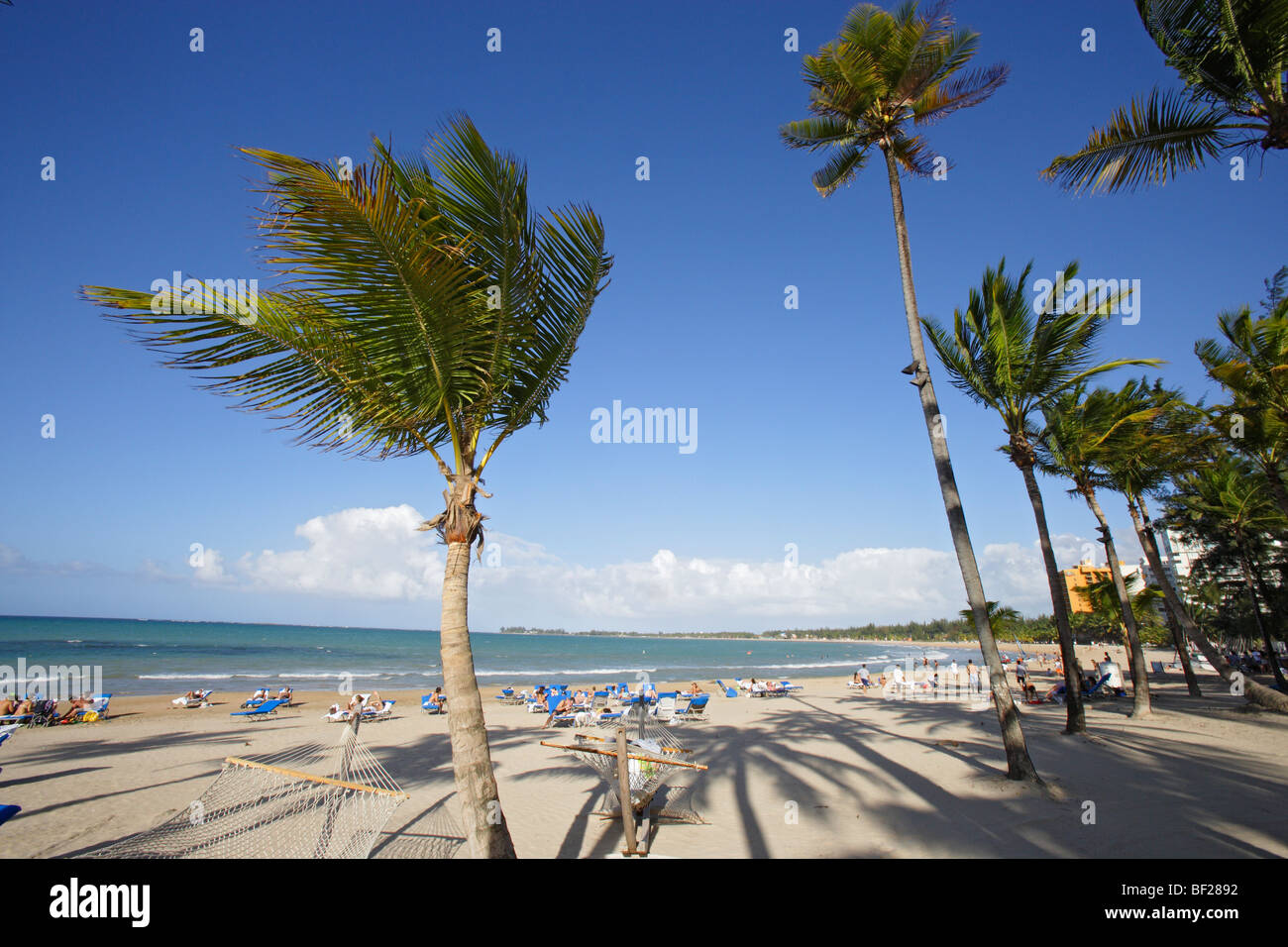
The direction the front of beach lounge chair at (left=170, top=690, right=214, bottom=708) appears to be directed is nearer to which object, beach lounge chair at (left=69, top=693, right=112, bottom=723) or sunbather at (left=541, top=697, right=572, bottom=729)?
the beach lounge chair

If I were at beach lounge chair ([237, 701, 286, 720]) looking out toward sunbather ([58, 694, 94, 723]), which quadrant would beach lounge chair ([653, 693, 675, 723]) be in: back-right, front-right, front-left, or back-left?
back-left
